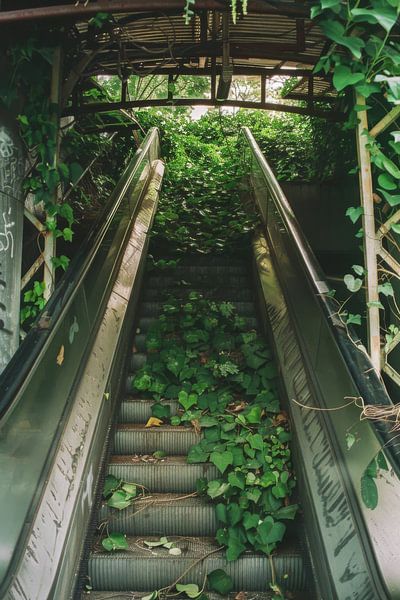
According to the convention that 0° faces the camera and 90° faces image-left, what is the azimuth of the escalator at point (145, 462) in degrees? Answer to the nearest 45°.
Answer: approximately 0°
